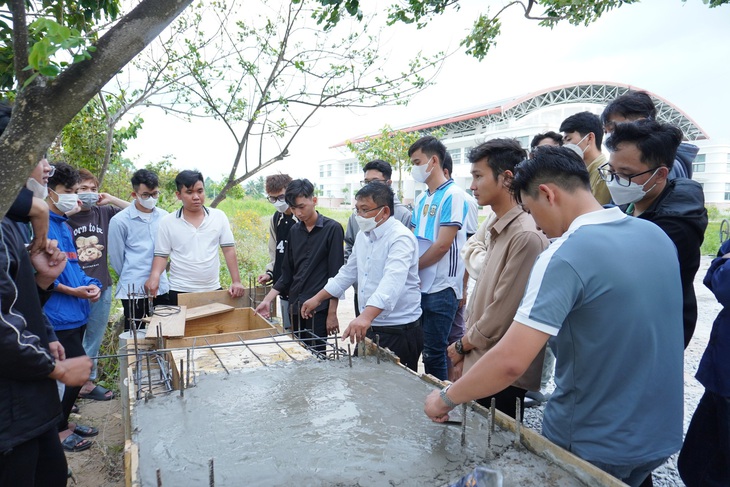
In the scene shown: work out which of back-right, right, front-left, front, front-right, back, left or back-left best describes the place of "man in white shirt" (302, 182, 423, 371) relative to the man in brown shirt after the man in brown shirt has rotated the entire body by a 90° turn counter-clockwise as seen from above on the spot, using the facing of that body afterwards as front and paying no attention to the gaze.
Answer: back-right

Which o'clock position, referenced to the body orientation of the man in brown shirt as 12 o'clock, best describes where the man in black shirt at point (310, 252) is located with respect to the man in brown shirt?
The man in black shirt is roughly at 1 o'clock from the man in brown shirt.

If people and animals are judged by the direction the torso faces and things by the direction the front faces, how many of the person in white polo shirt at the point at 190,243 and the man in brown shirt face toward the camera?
1

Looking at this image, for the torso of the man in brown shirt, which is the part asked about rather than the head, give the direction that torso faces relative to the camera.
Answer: to the viewer's left

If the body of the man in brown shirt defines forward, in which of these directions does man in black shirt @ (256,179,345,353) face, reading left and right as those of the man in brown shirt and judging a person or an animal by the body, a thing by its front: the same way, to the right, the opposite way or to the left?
to the left

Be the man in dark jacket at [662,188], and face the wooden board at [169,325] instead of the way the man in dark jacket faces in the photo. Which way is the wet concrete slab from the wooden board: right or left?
left

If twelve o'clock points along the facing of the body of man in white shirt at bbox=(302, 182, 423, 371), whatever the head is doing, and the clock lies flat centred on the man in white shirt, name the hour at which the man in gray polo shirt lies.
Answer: The man in gray polo shirt is roughly at 10 o'clock from the man in white shirt.

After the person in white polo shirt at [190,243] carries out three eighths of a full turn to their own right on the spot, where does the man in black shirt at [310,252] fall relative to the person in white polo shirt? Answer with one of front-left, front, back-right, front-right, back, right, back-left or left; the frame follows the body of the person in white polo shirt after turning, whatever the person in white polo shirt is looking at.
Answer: back

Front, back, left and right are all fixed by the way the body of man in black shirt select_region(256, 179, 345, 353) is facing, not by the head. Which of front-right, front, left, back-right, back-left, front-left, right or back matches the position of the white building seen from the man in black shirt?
back

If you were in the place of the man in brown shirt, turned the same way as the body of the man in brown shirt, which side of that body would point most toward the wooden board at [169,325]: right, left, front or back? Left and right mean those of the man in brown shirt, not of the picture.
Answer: front

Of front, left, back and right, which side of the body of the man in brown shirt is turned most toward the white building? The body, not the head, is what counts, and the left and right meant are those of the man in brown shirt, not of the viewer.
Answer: right

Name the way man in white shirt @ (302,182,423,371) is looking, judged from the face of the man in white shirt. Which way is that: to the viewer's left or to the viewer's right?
to the viewer's left

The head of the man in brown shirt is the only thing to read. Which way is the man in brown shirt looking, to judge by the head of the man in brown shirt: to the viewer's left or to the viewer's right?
to the viewer's left

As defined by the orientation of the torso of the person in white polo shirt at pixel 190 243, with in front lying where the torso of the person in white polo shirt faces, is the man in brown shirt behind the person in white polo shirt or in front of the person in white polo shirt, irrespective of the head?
in front

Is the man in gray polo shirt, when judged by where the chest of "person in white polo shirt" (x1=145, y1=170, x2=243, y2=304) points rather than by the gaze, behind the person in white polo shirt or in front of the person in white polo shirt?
in front
